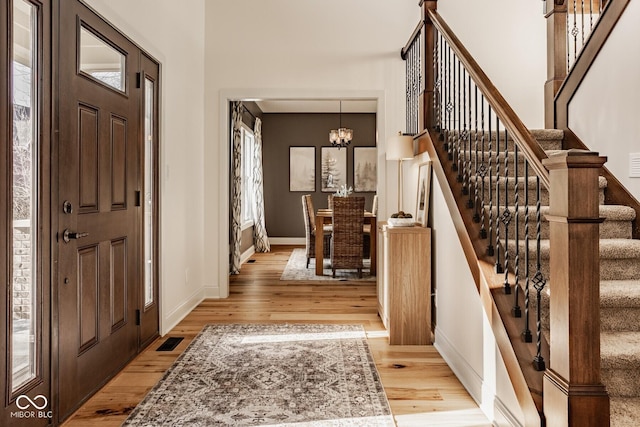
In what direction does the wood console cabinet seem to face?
to the viewer's left

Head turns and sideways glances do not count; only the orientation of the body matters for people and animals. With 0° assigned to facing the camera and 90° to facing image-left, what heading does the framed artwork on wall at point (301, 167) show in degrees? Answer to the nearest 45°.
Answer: approximately 0°

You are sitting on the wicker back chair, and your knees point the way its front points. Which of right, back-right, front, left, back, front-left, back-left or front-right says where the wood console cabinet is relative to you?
back

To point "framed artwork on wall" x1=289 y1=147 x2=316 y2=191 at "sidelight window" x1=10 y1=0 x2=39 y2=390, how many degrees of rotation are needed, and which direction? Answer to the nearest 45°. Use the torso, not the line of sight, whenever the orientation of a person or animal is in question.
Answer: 0° — it already faces it

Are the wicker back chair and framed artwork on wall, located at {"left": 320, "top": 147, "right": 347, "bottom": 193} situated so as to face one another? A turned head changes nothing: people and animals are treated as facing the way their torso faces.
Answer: yes

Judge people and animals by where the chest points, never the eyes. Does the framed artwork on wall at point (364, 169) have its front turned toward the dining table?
yes

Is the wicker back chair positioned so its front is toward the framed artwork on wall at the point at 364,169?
yes

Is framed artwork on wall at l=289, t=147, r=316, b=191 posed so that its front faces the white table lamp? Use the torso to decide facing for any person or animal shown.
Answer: yes

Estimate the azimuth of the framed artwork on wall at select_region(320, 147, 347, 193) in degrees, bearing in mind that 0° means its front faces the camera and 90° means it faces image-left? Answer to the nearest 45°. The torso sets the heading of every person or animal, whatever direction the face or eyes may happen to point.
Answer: approximately 0°

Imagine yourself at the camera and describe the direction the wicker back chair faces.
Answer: facing away from the viewer

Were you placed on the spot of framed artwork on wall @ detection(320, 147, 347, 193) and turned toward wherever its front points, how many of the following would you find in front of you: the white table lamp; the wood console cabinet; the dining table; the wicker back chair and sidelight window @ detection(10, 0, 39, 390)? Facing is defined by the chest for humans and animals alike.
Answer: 5

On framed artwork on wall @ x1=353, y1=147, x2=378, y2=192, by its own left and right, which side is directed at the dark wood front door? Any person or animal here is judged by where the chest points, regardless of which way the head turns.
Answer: front

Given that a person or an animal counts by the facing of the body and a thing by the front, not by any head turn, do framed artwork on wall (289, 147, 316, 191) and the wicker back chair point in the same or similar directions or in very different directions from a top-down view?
very different directions
